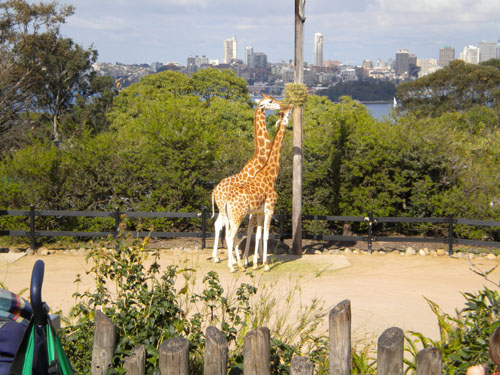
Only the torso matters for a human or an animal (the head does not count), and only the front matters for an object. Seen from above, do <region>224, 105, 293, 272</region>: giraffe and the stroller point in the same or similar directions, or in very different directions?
very different directions

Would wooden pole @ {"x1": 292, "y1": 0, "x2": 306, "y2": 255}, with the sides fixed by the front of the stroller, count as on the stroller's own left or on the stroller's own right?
on the stroller's own right

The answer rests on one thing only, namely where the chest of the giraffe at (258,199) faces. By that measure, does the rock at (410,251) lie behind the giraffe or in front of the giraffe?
in front

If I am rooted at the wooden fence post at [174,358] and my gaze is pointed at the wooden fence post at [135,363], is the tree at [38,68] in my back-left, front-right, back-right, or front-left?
front-right

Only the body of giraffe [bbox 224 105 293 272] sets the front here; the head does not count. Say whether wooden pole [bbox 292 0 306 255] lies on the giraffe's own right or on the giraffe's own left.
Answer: on the giraffe's own left

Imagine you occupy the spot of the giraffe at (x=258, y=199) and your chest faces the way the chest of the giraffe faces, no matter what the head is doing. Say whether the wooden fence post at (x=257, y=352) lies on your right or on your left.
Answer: on your right

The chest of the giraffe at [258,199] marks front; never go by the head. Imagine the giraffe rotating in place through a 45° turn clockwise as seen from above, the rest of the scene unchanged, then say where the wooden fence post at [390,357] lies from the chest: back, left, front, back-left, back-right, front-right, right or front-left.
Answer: front-right

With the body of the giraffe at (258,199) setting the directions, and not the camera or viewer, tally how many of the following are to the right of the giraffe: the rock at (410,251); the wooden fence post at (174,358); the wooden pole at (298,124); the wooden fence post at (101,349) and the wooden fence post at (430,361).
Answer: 3

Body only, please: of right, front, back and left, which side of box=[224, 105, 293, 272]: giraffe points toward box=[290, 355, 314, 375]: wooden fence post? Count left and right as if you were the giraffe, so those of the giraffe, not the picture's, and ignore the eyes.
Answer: right

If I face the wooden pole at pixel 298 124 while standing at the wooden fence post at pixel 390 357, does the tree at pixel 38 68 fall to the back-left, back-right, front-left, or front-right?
front-left

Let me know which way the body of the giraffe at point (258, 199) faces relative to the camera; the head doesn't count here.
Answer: to the viewer's right
